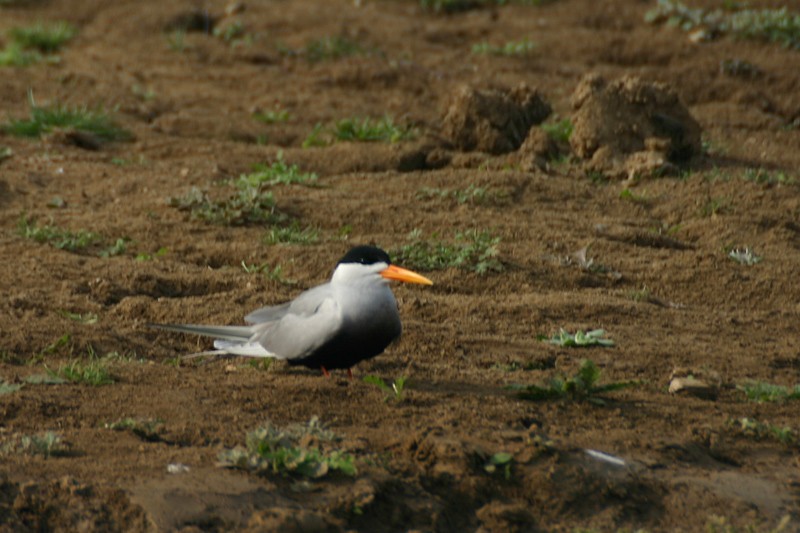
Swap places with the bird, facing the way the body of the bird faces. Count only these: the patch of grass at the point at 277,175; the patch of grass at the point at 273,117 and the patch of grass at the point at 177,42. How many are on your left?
3

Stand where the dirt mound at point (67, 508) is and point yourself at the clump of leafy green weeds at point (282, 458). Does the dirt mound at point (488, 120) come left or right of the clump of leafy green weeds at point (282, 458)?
left

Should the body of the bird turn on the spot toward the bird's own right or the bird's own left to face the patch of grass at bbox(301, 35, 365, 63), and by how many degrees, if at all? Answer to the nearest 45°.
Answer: approximately 90° to the bird's own left

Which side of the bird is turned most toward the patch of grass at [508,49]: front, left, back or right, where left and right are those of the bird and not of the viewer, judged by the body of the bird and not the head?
left

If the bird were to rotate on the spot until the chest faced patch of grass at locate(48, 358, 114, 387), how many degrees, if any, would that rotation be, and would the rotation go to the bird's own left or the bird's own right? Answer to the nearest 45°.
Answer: approximately 180°

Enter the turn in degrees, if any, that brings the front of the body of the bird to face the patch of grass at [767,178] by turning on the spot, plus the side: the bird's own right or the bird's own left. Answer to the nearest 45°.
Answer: approximately 45° to the bird's own left

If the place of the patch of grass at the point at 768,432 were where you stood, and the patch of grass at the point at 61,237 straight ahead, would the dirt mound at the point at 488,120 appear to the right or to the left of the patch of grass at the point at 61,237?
right

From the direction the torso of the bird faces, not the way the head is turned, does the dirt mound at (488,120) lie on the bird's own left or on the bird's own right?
on the bird's own left

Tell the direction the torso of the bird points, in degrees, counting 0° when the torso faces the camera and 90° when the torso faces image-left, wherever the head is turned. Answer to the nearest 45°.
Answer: approximately 270°

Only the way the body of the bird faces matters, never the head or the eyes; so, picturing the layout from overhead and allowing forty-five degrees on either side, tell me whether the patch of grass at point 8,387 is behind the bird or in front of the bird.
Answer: behind

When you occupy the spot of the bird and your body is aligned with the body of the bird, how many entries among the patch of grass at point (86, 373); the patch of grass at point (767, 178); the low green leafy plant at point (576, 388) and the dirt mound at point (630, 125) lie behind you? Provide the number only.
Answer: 1

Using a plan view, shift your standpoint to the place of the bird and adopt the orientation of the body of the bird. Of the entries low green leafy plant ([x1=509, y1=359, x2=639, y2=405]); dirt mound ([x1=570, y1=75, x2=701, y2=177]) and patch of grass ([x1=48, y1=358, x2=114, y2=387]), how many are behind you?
1

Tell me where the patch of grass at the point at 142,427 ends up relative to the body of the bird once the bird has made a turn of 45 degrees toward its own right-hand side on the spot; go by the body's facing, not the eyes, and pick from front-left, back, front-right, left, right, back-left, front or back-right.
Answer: right

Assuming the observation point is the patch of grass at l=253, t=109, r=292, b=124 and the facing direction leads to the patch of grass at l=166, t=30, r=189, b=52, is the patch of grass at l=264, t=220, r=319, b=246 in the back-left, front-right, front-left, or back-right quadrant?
back-left

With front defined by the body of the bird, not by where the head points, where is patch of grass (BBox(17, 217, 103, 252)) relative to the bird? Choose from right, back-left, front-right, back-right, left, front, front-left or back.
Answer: back-left

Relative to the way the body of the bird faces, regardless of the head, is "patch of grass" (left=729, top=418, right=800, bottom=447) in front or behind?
in front
